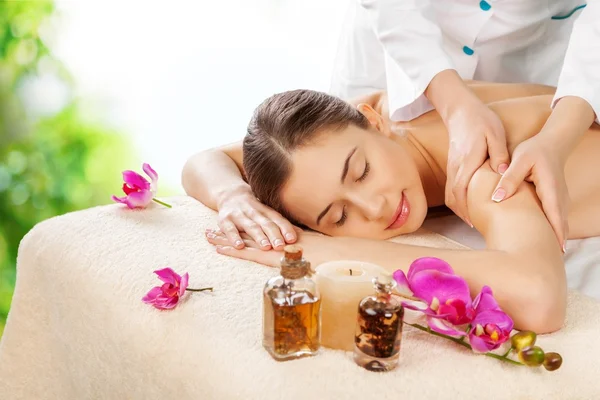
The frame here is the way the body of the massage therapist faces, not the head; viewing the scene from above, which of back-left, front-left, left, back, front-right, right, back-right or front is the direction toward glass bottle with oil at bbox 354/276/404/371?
front

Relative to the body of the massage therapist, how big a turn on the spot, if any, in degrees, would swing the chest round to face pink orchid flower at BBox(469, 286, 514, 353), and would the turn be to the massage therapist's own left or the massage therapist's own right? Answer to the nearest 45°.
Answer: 0° — they already face it

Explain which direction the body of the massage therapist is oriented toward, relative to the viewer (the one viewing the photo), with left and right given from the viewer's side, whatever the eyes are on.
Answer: facing the viewer

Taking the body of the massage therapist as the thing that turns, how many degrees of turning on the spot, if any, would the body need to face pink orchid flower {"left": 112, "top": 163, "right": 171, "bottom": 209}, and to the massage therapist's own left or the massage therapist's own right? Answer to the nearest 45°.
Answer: approximately 45° to the massage therapist's own right

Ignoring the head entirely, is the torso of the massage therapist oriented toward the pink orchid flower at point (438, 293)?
yes

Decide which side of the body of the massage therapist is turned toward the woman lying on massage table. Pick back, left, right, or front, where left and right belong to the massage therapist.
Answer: front

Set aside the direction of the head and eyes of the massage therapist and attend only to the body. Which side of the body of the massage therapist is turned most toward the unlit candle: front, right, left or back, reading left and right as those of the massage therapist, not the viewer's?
front

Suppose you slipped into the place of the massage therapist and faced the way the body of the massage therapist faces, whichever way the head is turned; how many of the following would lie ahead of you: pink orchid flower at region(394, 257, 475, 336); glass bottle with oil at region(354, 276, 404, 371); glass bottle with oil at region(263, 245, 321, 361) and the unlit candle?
4

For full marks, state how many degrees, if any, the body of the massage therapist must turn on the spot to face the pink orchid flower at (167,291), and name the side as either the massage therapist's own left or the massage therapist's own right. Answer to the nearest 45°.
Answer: approximately 45° to the massage therapist's own right

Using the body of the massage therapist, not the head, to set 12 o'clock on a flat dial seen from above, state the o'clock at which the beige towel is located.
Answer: The beige towel is roughly at 1 o'clock from the massage therapist.

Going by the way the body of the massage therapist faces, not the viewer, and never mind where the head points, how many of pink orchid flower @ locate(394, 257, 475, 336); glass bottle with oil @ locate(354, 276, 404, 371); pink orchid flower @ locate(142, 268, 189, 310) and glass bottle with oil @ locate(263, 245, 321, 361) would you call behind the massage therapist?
0

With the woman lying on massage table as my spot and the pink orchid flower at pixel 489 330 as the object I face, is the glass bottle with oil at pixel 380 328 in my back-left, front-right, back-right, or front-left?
front-right

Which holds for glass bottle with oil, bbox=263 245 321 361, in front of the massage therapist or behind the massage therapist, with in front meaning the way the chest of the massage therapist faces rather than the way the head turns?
in front

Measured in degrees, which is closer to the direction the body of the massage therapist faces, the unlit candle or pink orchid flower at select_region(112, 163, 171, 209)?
the unlit candle

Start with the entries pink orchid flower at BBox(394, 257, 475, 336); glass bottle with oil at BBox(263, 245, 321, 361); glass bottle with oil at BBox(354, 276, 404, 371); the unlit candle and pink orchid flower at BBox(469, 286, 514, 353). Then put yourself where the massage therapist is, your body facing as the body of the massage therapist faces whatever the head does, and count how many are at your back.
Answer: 0
